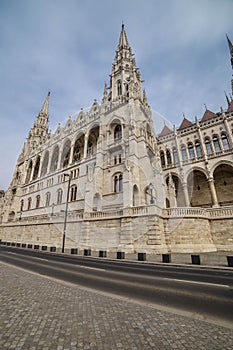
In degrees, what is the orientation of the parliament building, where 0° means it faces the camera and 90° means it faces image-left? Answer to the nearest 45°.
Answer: approximately 45°
